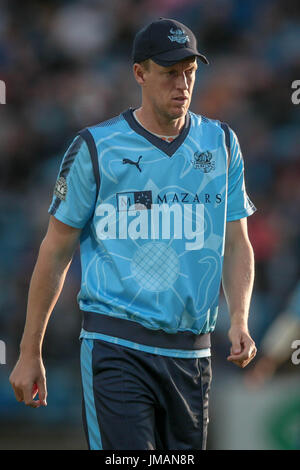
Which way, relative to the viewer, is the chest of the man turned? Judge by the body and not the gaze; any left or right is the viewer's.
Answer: facing the viewer and to the right of the viewer

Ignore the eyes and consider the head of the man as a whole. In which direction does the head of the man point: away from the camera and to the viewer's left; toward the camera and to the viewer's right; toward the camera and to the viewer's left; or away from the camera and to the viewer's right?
toward the camera and to the viewer's right
